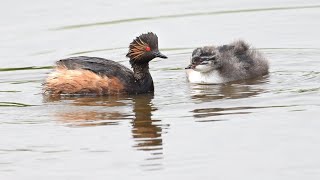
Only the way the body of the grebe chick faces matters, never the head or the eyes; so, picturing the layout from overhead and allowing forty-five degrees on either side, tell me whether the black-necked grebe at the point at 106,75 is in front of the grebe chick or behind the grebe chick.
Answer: in front

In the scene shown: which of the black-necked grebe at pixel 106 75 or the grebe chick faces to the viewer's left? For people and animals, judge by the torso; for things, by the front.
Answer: the grebe chick

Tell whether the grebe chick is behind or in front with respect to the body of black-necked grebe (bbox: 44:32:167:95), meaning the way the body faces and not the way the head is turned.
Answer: in front

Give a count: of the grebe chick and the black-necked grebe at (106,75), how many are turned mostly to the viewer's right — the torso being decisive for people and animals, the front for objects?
1

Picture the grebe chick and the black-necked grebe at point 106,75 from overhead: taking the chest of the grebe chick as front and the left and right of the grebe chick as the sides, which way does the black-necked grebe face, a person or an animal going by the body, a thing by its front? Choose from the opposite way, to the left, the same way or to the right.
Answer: the opposite way

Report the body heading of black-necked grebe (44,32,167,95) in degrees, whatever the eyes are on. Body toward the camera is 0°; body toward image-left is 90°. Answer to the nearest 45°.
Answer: approximately 270°

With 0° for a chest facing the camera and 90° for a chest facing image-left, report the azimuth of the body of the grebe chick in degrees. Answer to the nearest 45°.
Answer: approximately 90°
